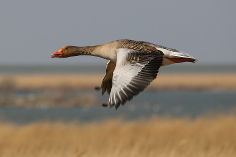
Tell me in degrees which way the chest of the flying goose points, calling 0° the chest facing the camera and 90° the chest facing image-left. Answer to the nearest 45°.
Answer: approximately 90°
